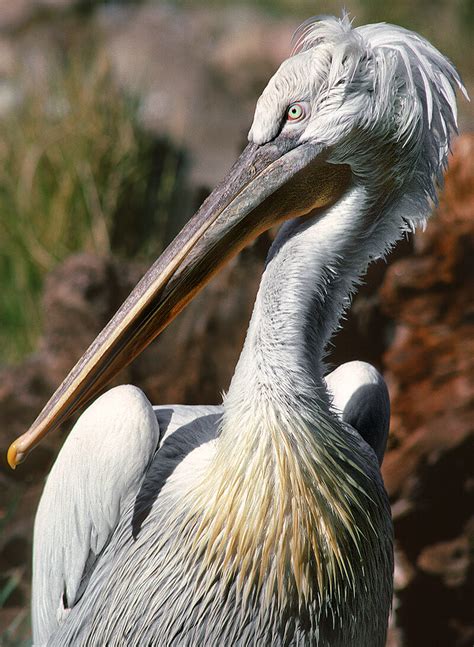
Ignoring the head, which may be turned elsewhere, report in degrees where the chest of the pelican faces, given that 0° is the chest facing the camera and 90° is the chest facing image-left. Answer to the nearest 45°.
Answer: approximately 315°

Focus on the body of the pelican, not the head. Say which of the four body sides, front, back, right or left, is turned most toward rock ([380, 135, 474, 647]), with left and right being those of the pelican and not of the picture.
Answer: left
